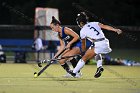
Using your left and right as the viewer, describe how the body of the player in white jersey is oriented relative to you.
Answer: facing away from the viewer and to the left of the viewer
